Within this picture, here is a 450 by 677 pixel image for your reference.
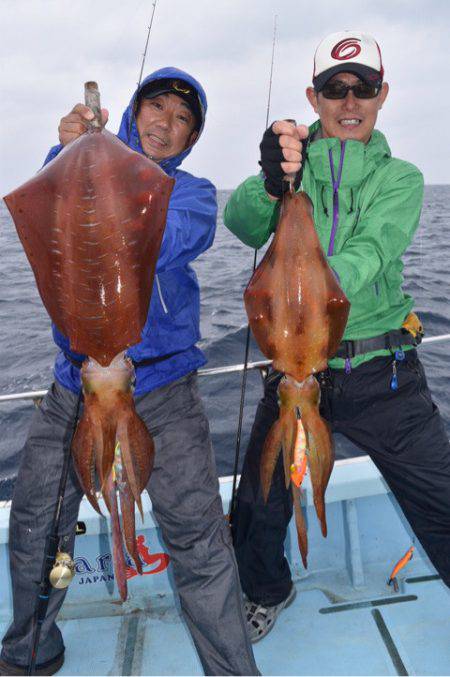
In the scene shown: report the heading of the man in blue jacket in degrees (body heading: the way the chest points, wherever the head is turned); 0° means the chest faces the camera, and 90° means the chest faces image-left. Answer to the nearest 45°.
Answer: approximately 0°

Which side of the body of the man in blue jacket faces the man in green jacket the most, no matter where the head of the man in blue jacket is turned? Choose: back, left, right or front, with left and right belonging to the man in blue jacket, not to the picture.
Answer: left
